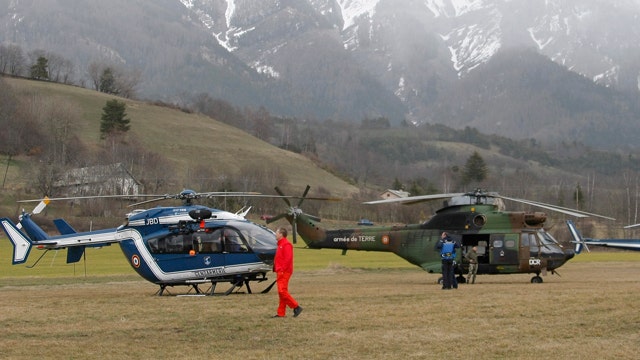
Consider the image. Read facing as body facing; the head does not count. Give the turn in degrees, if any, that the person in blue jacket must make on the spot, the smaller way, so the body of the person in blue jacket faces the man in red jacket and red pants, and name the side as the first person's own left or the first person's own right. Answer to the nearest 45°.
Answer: approximately 135° to the first person's own left

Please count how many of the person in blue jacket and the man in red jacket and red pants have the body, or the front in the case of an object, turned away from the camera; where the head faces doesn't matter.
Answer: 1

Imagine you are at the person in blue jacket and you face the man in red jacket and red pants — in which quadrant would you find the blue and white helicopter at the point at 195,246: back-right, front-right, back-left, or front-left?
front-right

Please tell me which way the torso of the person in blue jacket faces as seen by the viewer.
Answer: away from the camera

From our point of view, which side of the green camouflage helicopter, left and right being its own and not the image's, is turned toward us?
right

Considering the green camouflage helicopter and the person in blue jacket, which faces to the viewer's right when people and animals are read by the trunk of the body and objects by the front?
the green camouflage helicopter

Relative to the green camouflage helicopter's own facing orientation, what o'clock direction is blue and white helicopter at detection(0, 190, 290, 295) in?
The blue and white helicopter is roughly at 5 o'clock from the green camouflage helicopter.
